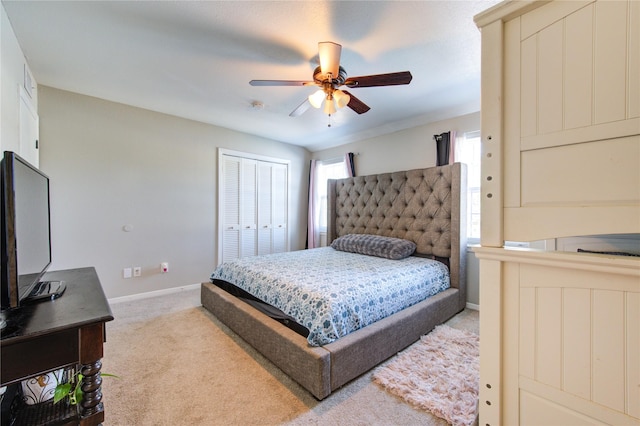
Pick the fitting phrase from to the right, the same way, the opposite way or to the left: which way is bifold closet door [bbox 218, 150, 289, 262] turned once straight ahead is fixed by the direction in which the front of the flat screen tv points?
to the right

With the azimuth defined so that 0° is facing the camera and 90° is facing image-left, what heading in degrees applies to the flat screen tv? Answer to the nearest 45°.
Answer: approximately 270°

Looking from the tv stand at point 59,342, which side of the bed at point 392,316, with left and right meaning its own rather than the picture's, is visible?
front

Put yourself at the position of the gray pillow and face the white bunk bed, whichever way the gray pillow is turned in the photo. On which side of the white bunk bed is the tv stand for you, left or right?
right

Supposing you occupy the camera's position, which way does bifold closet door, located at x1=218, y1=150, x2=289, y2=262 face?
facing the viewer and to the right of the viewer

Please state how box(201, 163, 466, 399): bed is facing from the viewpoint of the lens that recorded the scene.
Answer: facing the viewer and to the left of the viewer

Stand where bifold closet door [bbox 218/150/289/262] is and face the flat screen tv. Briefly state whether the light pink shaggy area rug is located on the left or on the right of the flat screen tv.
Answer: left

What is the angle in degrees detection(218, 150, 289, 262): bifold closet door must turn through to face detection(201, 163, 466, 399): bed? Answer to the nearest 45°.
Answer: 0° — it already faces it

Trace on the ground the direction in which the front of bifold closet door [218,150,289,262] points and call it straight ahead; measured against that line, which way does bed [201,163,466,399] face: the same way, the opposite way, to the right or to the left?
to the right

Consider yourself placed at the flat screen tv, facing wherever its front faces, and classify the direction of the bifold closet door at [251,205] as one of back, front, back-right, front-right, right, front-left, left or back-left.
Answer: front-left

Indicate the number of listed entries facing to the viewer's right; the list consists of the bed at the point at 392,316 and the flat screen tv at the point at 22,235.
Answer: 1
